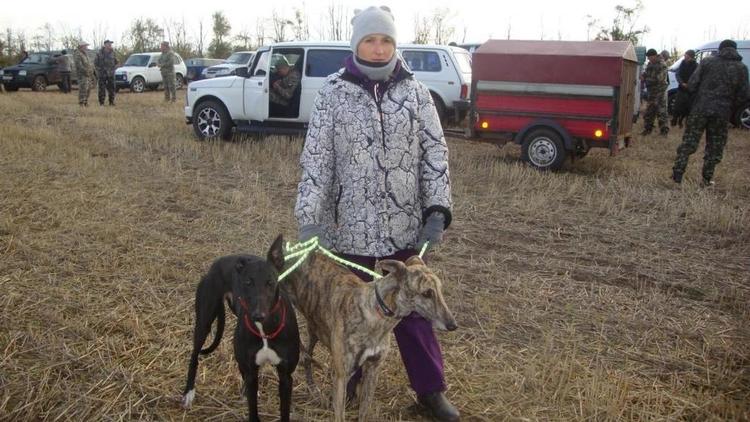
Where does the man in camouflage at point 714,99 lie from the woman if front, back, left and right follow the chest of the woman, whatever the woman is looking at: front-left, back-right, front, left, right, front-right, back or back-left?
back-left

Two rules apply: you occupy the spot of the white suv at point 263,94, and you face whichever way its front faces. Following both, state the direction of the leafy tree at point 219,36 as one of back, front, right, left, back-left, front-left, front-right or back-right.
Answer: right

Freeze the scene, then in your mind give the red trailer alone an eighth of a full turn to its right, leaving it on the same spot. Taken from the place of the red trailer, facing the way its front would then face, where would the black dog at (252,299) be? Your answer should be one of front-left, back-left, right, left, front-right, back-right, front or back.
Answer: back-left

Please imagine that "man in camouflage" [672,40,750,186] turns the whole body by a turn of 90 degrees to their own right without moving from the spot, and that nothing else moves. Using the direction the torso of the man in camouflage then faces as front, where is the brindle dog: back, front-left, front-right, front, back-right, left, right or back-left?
right

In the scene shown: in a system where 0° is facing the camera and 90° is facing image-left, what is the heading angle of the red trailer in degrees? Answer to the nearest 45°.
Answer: approximately 90°

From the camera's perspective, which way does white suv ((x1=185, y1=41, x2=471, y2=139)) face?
to the viewer's left

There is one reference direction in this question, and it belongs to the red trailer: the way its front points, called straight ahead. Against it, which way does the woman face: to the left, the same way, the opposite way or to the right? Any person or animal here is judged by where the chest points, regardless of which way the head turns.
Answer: to the left

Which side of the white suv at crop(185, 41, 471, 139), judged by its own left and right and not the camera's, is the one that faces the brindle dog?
left

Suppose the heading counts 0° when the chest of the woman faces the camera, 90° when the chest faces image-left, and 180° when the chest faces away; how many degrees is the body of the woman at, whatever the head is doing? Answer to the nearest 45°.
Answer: approximately 0°

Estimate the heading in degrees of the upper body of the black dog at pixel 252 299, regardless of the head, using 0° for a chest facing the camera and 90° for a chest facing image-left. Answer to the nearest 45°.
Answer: approximately 315°

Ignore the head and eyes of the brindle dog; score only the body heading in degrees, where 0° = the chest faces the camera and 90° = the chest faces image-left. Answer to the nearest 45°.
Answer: approximately 315°
